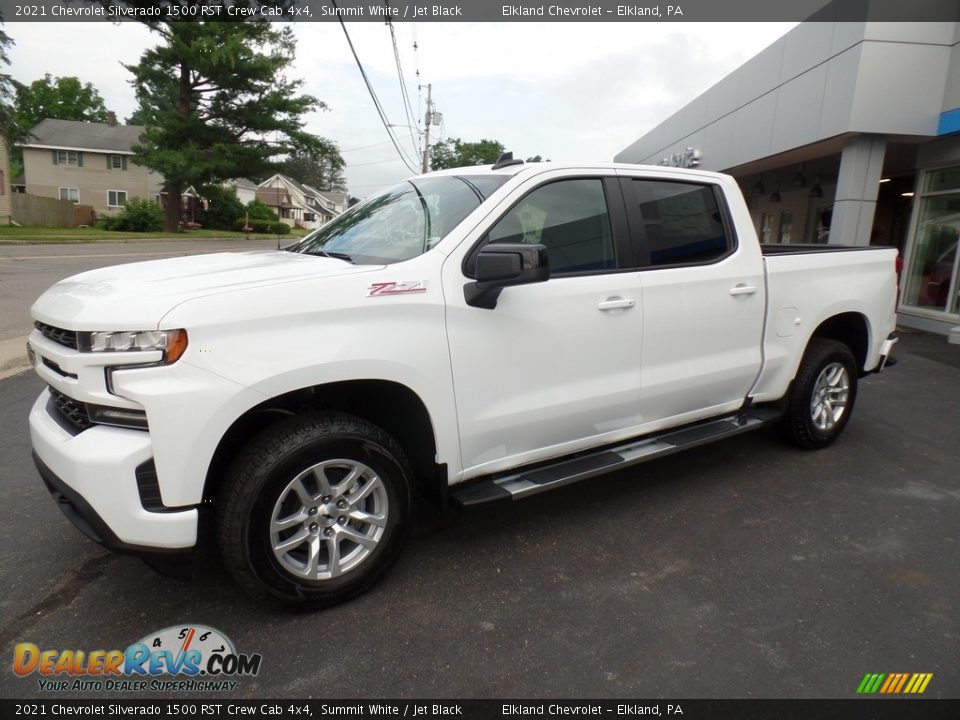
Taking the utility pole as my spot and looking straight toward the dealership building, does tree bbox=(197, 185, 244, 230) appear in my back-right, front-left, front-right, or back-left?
back-right

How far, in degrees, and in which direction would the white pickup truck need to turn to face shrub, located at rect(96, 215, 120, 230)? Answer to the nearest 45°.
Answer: approximately 90° to its right

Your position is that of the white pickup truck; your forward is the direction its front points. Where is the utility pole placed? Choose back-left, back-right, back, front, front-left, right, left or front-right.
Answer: back-right

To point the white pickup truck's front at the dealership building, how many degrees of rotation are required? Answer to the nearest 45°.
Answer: approximately 180°

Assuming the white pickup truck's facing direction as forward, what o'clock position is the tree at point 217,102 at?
The tree is roughly at 4 o'clock from the white pickup truck.

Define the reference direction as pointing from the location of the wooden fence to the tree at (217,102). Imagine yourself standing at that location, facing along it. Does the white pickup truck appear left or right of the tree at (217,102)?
right

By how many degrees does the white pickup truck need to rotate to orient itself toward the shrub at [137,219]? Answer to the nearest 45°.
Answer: approximately 90° to its right

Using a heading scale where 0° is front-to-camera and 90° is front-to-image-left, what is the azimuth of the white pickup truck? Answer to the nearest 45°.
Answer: approximately 45°
